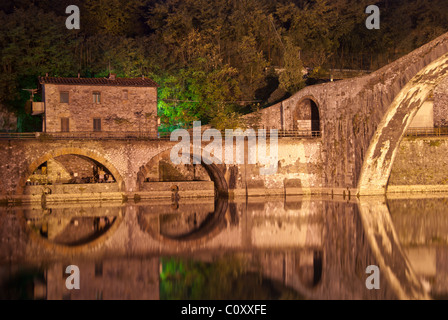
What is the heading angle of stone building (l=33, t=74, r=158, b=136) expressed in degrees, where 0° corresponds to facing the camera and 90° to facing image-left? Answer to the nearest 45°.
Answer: approximately 0°
